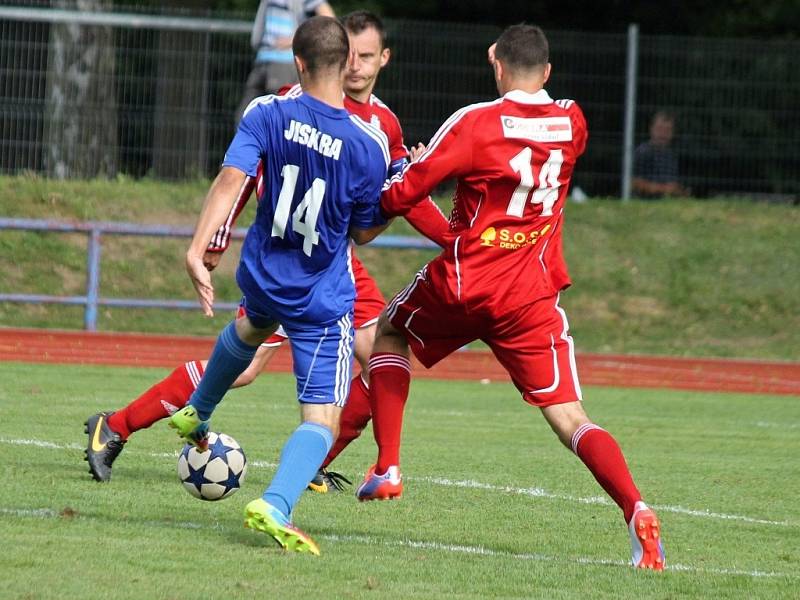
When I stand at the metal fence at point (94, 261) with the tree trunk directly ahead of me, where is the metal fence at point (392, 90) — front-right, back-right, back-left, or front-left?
front-right

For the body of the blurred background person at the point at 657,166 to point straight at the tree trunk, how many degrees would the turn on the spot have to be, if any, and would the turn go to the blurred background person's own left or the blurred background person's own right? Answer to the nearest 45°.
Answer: approximately 90° to the blurred background person's own right

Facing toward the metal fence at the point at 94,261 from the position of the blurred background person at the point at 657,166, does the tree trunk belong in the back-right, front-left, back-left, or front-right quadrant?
front-right

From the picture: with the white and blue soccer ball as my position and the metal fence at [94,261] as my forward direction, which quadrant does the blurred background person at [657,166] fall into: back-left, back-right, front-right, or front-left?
front-right

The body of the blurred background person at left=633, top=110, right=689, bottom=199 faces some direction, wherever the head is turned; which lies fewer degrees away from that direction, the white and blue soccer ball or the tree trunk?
the white and blue soccer ball

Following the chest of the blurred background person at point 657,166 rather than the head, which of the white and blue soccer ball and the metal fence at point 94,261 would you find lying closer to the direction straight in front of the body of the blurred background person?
the white and blue soccer ball

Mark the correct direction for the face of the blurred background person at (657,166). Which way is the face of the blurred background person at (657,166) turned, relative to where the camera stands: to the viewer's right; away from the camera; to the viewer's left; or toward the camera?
toward the camera

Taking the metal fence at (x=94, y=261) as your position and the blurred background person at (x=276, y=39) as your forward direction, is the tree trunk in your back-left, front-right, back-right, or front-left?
front-left

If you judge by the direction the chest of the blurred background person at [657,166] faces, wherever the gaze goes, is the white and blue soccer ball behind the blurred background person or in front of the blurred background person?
in front

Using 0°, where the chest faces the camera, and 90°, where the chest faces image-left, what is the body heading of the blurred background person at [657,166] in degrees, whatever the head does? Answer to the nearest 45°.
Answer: approximately 0°

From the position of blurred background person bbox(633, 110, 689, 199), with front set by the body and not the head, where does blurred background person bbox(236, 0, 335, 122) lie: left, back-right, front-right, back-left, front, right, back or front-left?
front-right
